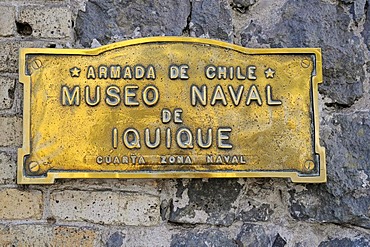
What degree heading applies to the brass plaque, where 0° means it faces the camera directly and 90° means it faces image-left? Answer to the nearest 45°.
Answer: approximately 0°
